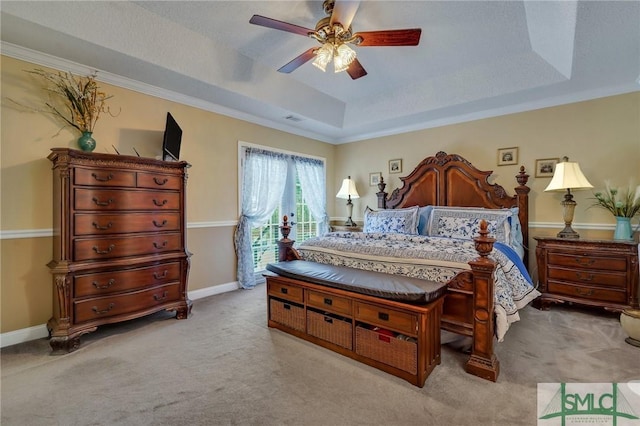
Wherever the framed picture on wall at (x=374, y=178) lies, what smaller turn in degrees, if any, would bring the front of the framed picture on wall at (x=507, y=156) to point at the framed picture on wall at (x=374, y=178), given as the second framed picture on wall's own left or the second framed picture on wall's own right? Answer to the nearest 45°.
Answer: approximately 90° to the second framed picture on wall's own right

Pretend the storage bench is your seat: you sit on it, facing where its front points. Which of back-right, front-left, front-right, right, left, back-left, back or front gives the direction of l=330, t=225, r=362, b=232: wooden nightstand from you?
back-right

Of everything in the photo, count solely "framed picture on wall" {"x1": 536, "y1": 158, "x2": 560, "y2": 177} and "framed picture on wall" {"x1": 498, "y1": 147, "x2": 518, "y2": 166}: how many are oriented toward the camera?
2

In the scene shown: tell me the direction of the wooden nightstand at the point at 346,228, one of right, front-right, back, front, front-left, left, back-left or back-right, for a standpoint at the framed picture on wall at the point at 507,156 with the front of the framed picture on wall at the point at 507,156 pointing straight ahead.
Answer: right

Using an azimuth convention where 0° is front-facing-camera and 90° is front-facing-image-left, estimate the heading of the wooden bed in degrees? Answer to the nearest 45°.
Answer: approximately 45°

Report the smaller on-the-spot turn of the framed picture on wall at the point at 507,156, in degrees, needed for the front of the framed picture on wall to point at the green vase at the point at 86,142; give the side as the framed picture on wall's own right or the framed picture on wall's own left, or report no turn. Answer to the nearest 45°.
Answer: approximately 45° to the framed picture on wall's own right

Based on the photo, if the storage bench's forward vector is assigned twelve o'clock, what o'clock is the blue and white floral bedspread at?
The blue and white floral bedspread is roughly at 6 o'clock from the storage bench.

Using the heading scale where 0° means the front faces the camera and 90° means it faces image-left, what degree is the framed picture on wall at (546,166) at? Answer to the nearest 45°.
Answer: approximately 0°

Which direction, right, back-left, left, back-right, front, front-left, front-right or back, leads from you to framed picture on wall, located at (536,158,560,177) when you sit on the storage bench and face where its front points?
back
